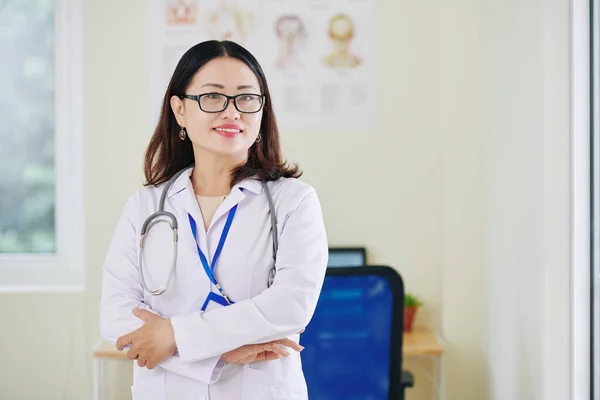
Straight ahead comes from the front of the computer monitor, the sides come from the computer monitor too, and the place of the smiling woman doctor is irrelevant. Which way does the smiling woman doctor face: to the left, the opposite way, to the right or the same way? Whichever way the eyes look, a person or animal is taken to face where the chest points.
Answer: the same way

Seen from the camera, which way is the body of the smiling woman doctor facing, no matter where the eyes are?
toward the camera

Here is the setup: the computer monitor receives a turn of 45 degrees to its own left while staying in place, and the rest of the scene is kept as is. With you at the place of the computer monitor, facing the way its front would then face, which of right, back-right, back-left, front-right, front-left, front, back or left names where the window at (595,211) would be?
front

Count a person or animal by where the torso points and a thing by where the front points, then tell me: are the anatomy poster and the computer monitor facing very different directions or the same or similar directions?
same or similar directions

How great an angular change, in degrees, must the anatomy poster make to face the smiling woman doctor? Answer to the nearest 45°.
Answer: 0° — it already faces them

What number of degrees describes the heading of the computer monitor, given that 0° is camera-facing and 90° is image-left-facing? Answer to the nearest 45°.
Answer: approximately 0°

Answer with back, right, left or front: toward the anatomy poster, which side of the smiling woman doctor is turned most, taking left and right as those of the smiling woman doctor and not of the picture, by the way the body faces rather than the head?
back

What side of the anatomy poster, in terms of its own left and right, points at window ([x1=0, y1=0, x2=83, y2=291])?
right

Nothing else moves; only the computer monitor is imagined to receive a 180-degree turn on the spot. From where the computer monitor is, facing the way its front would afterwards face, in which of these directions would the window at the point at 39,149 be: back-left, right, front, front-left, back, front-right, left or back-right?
left

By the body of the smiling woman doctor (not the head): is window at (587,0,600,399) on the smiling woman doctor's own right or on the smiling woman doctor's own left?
on the smiling woman doctor's own left
